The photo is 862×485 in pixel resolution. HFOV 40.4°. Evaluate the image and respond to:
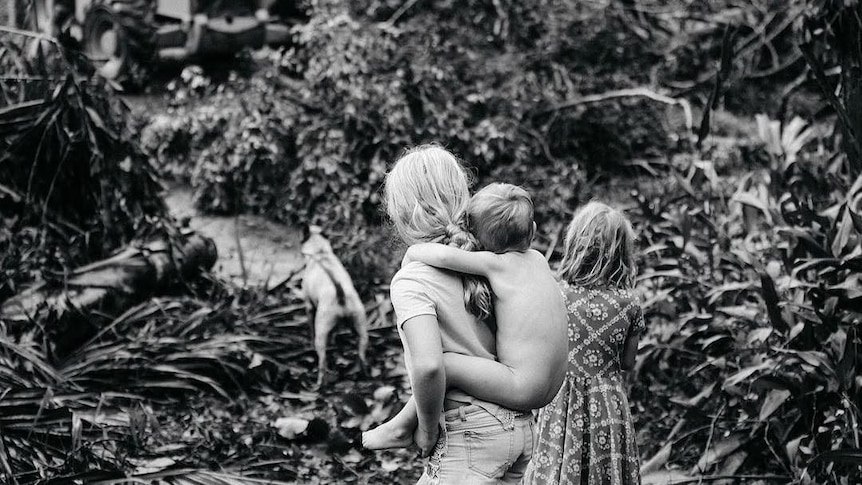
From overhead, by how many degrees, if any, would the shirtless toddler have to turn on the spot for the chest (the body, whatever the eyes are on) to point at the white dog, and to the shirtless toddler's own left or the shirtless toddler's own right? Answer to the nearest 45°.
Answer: approximately 45° to the shirtless toddler's own right

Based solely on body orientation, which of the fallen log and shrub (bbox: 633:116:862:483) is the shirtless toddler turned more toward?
the fallen log

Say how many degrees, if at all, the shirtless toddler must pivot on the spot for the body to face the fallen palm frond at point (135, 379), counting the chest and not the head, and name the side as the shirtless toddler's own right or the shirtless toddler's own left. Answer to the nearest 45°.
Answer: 0° — they already face it

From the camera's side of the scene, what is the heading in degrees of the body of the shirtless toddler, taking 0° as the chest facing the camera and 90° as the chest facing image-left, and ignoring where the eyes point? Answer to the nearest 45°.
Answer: approximately 135°

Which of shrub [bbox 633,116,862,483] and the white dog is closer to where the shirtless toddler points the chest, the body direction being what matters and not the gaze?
the white dog

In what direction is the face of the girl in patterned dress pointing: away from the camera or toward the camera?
away from the camera

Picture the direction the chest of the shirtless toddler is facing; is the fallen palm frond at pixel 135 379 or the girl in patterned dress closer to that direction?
the fallen palm frond

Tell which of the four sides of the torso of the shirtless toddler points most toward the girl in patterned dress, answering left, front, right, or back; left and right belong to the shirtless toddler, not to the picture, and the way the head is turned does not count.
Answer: right

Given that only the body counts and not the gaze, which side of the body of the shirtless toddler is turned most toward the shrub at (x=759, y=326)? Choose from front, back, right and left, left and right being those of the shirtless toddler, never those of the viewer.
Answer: right
